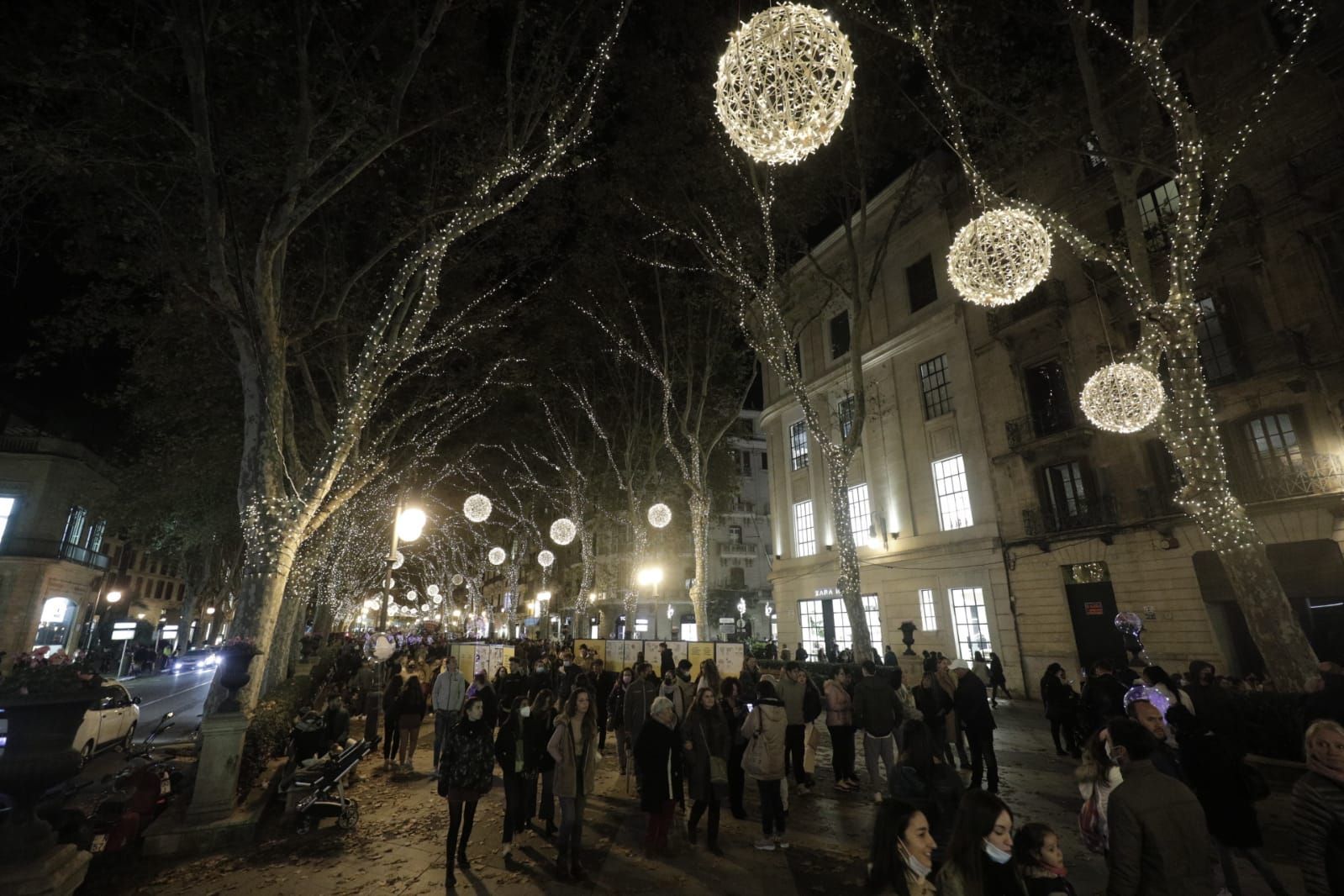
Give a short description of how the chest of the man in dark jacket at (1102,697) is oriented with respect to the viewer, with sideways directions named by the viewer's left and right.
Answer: facing away from the viewer

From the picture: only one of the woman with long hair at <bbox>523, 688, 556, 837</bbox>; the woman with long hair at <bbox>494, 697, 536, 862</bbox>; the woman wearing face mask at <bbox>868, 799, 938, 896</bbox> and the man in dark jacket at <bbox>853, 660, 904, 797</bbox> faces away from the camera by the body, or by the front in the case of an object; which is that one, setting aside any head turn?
the man in dark jacket

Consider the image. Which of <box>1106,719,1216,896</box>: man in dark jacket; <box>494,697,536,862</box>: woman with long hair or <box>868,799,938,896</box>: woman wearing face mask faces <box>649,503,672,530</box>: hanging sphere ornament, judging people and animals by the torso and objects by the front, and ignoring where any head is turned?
the man in dark jacket

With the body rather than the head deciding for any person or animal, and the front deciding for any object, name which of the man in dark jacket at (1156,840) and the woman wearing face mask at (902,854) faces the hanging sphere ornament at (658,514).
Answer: the man in dark jacket

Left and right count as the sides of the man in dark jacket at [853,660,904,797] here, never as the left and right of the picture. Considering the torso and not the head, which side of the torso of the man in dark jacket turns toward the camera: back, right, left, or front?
back

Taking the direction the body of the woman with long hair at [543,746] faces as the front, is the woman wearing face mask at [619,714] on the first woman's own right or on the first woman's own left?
on the first woman's own left

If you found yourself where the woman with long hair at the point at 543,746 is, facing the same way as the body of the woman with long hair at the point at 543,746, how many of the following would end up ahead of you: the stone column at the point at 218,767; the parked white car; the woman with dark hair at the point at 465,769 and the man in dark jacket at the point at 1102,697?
1

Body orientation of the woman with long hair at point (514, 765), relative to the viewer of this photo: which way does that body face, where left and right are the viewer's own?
facing the viewer and to the right of the viewer

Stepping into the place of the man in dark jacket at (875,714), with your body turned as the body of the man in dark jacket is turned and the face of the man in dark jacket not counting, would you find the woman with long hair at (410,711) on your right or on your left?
on your left

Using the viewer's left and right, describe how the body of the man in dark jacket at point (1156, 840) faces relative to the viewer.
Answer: facing away from the viewer and to the left of the viewer
